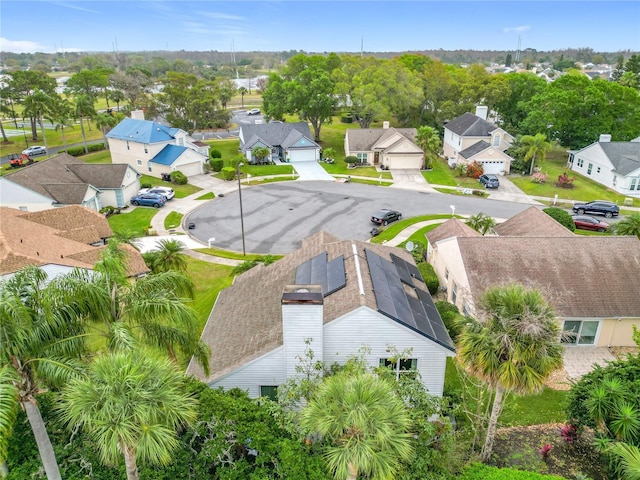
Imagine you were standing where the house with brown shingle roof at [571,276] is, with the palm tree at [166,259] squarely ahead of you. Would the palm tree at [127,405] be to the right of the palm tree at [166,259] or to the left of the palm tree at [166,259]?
left

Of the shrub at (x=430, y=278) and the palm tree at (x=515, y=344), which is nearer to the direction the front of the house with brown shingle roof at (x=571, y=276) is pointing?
the shrub

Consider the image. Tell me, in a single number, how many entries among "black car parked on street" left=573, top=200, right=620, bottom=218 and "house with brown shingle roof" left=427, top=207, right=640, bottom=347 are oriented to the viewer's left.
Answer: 1
